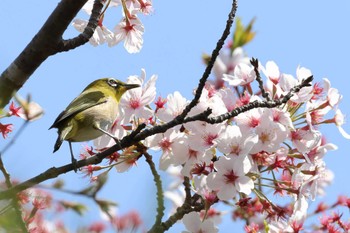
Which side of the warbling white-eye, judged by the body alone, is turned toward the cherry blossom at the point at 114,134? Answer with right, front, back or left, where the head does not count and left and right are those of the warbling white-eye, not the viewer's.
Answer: front

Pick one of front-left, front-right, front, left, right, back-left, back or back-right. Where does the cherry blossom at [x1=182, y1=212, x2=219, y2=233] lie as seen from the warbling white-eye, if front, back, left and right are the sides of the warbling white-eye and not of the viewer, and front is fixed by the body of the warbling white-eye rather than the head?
front-right

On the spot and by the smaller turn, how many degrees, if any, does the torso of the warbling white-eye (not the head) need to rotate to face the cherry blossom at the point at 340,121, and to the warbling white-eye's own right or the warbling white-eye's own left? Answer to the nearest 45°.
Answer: approximately 45° to the warbling white-eye's own right

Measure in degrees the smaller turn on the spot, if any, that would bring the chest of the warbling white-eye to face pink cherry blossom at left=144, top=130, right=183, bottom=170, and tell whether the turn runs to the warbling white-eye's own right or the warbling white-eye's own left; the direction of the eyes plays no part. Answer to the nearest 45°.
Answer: approximately 45° to the warbling white-eye's own right

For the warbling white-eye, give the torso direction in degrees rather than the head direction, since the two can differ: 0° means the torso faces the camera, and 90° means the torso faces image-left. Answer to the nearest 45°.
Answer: approximately 270°

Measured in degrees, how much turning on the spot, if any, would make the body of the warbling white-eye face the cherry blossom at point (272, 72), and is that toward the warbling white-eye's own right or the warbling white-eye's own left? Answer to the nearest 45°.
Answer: approximately 45° to the warbling white-eye's own right
